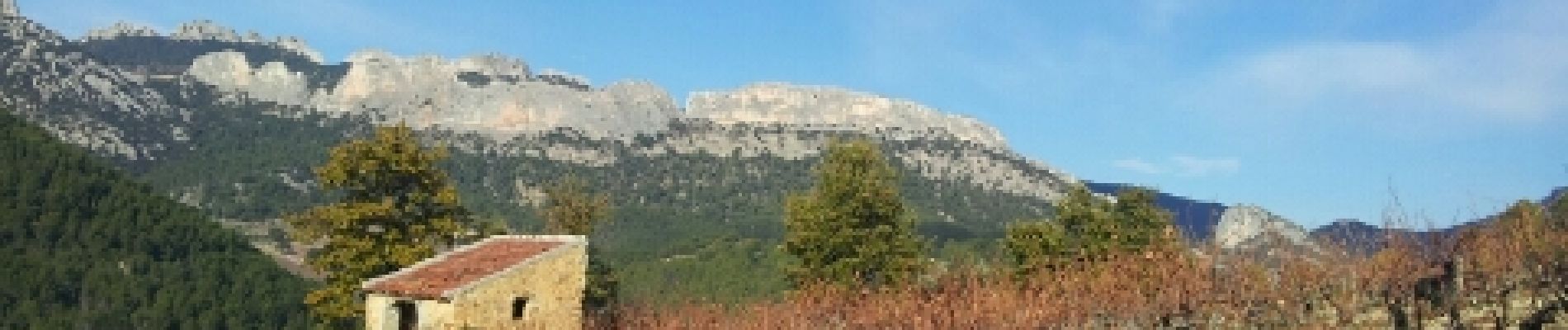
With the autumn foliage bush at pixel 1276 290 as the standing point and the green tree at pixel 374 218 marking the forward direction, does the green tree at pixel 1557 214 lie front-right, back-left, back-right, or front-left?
back-right

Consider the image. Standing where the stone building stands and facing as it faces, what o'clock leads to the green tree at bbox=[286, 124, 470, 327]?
The green tree is roughly at 4 o'clock from the stone building.

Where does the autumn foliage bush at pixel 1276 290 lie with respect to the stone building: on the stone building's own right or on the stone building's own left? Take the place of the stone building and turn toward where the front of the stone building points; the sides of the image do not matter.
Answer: on the stone building's own left

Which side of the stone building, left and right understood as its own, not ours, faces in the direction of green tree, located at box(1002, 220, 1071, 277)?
back

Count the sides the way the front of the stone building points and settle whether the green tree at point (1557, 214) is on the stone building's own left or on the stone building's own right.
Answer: on the stone building's own left

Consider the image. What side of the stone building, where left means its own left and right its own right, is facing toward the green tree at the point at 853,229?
back

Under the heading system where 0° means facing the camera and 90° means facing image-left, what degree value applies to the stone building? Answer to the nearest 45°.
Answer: approximately 45°
